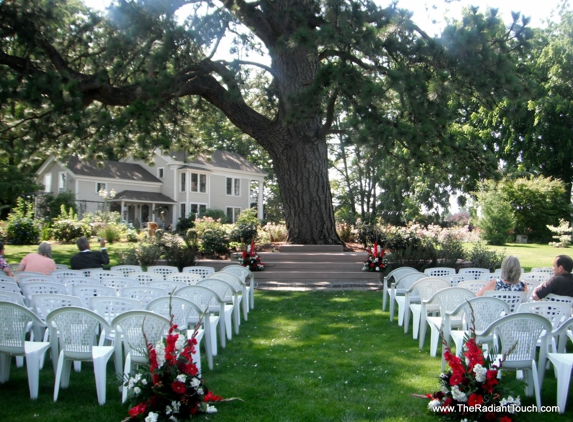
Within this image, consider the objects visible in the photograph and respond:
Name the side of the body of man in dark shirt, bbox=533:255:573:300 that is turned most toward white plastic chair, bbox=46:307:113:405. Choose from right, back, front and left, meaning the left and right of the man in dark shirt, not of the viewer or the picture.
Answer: left

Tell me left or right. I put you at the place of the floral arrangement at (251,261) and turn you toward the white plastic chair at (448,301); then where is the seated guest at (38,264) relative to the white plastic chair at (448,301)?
right

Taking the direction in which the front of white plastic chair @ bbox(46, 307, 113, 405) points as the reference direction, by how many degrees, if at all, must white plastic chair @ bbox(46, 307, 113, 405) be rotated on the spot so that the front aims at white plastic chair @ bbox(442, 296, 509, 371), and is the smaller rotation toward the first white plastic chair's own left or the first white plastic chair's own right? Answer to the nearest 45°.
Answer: approximately 90° to the first white plastic chair's own right

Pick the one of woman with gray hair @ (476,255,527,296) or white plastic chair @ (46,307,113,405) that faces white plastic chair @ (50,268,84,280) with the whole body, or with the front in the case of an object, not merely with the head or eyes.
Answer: white plastic chair @ (46,307,113,405)

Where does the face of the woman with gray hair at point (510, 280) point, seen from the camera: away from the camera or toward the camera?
away from the camera

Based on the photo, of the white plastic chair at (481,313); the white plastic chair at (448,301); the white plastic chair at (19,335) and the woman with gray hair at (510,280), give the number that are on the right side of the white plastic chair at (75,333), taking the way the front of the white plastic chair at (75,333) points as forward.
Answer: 3

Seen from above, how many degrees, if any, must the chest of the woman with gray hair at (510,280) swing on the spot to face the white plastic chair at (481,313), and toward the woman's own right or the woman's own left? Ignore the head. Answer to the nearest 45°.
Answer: approximately 180°

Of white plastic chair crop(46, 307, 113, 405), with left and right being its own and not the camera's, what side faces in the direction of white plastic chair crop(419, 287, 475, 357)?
right

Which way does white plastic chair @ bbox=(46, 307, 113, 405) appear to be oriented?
away from the camera

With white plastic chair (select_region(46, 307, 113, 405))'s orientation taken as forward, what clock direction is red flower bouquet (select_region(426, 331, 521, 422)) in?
The red flower bouquet is roughly at 4 o'clock from the white plastic chair.

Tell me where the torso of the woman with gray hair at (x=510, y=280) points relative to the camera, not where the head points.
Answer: away from the camera

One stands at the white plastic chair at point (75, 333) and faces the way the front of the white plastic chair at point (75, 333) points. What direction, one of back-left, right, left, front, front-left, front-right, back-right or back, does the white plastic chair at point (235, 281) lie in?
front-right

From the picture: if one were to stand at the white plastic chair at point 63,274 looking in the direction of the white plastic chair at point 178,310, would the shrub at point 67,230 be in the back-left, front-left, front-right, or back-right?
back-left

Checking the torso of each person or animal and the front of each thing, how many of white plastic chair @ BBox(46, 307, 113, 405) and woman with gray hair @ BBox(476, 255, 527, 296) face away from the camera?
2

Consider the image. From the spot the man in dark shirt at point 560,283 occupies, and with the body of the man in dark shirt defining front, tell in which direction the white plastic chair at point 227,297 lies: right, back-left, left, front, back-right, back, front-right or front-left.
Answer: front-left
